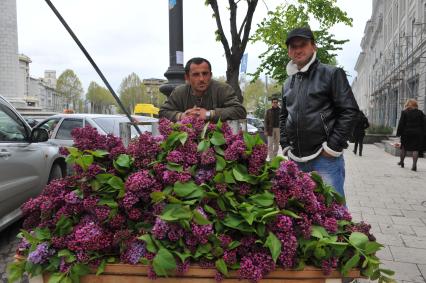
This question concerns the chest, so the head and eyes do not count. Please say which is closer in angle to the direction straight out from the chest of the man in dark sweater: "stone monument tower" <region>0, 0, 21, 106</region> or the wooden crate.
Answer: the wooden crate

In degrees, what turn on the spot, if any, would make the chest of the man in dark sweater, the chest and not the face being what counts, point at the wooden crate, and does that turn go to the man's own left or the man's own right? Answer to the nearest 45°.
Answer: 0° — they already face it

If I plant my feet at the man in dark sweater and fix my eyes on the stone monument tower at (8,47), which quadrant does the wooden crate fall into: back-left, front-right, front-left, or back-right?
back-left

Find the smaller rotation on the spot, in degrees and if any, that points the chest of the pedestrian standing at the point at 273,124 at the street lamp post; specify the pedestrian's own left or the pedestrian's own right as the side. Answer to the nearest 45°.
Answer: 0° — they already face it

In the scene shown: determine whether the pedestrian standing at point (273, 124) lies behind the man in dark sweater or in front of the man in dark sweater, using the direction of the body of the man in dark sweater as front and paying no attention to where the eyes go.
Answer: behind

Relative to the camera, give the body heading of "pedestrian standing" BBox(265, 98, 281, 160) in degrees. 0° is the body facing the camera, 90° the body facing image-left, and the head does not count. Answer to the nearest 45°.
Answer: approximately 0°

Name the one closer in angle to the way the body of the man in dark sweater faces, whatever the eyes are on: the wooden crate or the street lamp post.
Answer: the wooden crate

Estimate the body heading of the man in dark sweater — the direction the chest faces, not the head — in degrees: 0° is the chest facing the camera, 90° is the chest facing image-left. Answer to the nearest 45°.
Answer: approximately 0°
